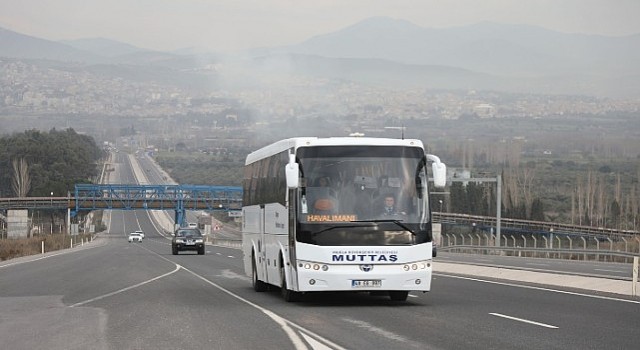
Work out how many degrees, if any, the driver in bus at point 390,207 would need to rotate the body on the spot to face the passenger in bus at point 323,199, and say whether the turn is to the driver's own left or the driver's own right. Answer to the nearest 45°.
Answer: approximately 90° to the driver's own right

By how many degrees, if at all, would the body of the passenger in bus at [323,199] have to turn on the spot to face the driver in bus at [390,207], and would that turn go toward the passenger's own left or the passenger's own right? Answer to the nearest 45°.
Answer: approximately 90° to the passenger's own left

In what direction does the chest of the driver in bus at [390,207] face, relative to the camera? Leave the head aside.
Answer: toward the camera

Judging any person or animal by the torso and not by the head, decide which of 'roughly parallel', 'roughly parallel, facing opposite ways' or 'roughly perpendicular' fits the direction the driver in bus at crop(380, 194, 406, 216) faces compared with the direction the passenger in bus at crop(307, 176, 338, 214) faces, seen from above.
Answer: roughly parallel

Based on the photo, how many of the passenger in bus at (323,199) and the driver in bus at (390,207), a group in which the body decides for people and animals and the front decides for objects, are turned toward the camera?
2

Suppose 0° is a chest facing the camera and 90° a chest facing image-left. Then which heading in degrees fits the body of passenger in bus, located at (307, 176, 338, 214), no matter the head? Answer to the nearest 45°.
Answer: approximately 0°
